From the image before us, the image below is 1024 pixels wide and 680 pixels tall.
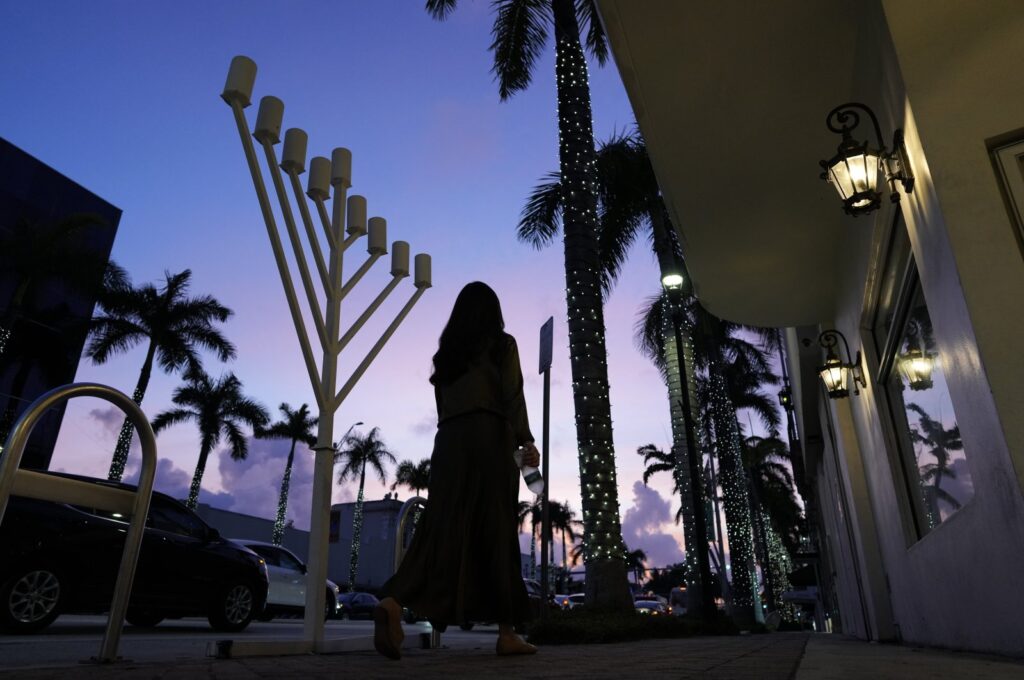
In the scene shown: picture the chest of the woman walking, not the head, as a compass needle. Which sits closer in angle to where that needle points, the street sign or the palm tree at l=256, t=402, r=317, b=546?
the street sign

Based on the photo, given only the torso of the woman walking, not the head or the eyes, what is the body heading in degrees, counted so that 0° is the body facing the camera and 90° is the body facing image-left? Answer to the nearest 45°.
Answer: approximately 225°

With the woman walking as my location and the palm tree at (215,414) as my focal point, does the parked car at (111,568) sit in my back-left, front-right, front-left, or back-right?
front-left

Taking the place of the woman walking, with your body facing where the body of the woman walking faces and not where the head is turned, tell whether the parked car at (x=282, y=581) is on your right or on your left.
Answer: on your left

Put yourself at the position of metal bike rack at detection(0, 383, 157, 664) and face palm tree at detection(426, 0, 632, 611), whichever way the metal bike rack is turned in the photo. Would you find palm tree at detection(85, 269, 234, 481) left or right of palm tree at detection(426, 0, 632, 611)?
left

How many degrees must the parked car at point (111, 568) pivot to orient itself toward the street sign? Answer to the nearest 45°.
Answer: approximately 90° to its right

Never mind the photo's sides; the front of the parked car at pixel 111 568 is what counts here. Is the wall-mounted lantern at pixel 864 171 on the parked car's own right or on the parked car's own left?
on the parked car's own right

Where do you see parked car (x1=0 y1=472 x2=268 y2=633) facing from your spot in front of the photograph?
facing away from the viewer and to the right of the viewer

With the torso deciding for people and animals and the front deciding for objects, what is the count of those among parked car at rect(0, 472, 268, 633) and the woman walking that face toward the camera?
0

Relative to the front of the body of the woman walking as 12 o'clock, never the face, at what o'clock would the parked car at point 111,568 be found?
The parked car is roughly at 9 o'clock from the woman walking.

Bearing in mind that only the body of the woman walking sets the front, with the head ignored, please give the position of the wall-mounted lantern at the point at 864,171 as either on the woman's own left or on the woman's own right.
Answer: on the woman's own right

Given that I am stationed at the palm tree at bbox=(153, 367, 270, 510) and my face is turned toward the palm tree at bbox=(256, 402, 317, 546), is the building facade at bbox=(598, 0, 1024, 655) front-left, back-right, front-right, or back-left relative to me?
back-right
